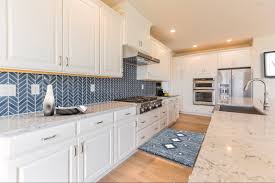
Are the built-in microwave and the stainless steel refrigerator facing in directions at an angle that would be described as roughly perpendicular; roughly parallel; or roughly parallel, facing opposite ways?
roughly parallel

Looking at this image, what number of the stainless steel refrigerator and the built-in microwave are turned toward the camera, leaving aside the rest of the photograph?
2

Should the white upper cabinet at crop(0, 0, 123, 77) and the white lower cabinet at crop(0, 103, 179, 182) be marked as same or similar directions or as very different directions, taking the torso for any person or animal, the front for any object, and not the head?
same or similar directions

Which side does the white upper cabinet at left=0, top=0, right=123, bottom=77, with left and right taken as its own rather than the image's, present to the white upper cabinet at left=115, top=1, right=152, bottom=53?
left

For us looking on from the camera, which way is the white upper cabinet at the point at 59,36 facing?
facing the viewer and to the right of the viewer

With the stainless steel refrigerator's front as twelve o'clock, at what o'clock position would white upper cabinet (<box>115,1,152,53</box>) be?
The white upper cabinet is roughly at 1 o'clock from the stainless steel refrigerator.

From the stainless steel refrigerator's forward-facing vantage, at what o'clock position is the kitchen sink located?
The kitchen sink is roughly at 12 o'clock from the stainless steel refrigerator.

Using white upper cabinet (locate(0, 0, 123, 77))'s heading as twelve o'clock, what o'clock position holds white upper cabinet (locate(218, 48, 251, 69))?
white upper cabinet (locate(218, 48, 251, 69)) is roughly at 10 o'clock from white upper cabinet (locate(0, 0, 123, 77)).

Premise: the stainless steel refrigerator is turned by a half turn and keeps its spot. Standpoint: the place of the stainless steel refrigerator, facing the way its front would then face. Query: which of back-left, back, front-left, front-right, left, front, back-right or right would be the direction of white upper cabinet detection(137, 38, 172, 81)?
back-left

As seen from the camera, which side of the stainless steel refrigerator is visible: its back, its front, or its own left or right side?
front

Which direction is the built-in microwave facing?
toward the camera

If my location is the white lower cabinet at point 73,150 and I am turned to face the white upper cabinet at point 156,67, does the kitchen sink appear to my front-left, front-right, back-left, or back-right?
front-right

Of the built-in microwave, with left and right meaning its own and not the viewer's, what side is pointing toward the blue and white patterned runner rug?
front

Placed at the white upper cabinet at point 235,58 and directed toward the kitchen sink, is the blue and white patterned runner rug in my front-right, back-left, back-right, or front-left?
front-right
